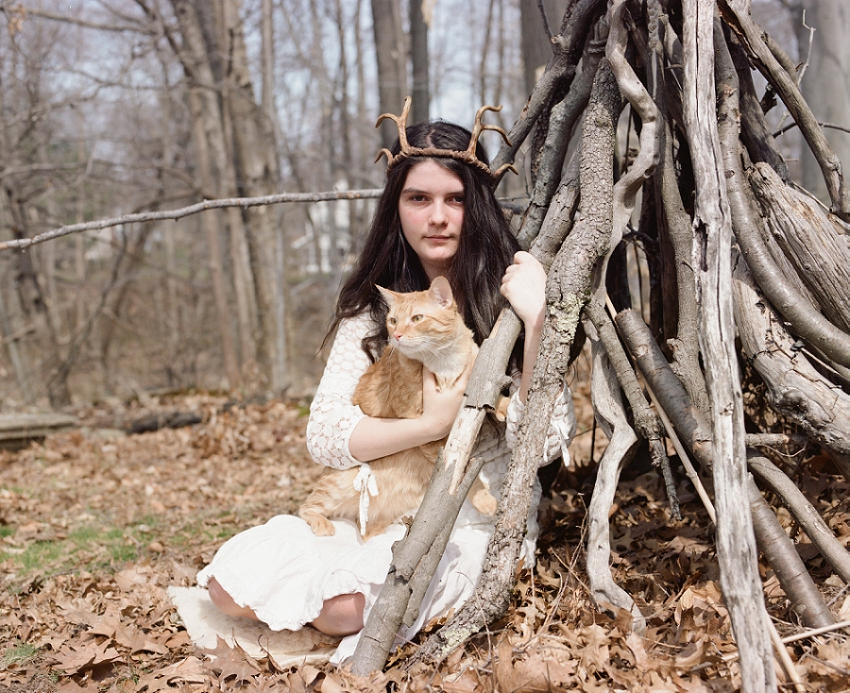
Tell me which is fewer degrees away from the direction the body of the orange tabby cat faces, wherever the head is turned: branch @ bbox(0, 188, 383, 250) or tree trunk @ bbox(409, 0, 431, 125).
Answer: the branch

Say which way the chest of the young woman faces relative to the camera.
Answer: toward the camera

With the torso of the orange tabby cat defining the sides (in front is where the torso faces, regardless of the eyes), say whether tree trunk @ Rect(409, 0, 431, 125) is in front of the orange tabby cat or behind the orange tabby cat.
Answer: behind

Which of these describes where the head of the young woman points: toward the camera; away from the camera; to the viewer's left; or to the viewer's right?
toward the camera

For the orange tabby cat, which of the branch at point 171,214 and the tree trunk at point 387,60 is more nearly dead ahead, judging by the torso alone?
the branch

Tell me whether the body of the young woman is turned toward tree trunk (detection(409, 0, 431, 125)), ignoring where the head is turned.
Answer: no

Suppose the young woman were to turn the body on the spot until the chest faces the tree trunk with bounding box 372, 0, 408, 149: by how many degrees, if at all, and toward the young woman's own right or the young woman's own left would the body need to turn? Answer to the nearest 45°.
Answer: approximately 180°

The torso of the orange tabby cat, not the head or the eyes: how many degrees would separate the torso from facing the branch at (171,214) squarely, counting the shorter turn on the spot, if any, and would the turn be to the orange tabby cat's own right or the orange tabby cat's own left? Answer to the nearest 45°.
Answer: approximately 90° to the orange tabby cat's own right
